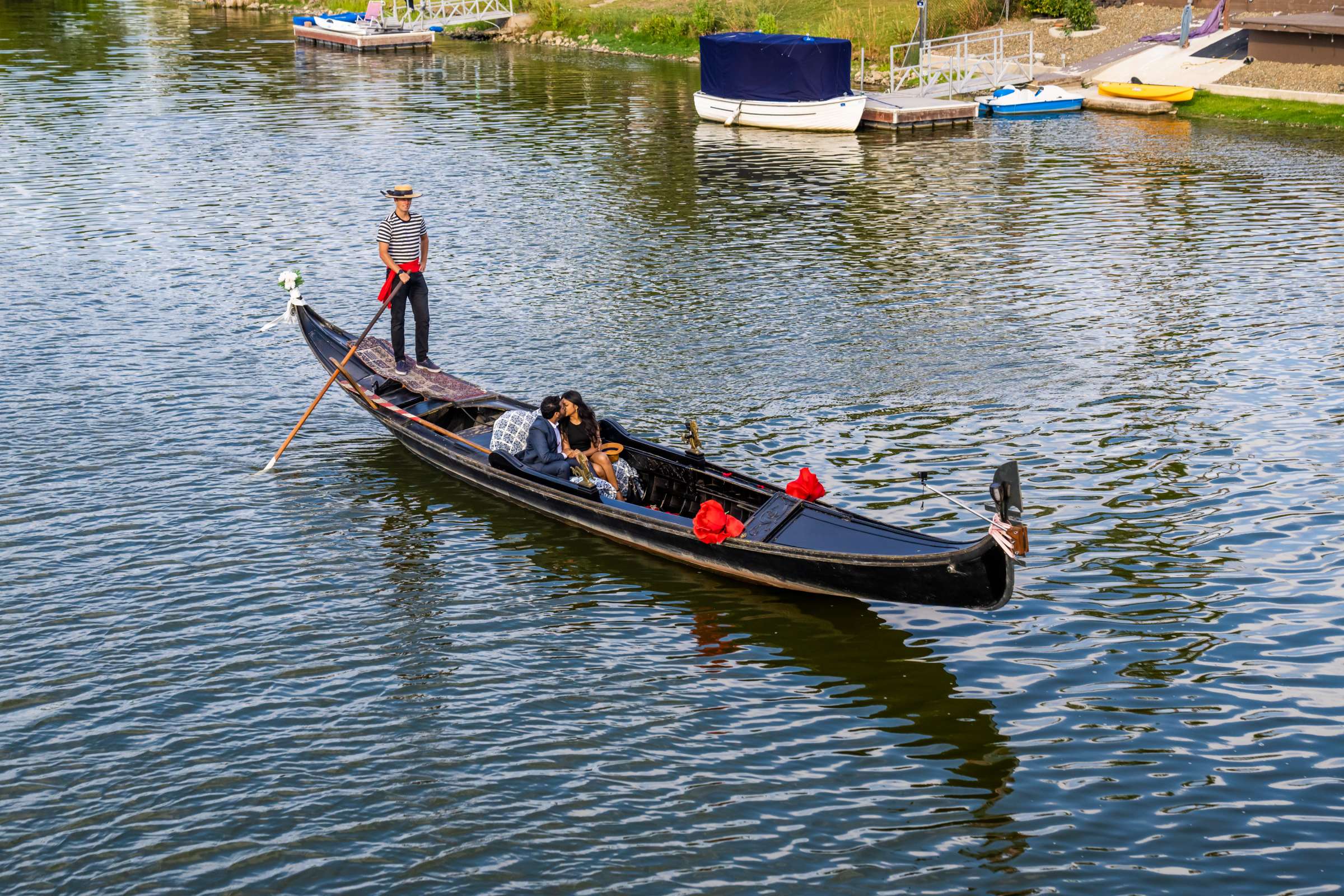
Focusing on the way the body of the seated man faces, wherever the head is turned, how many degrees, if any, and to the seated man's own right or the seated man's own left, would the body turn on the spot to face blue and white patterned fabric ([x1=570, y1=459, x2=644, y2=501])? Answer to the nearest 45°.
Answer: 0° — they already face it

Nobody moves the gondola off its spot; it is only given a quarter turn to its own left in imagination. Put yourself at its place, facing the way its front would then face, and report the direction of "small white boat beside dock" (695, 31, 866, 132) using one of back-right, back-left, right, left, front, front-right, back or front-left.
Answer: front-left

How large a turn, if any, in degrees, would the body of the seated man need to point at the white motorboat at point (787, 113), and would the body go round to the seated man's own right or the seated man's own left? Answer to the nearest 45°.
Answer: approximately 90° to the seated man's own left

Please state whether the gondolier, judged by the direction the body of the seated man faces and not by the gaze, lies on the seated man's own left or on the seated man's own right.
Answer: on the seated man's own left

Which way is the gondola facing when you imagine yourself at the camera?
facing the viewer and to the right of the viewer

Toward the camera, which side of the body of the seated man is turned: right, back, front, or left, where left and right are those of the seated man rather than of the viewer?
right

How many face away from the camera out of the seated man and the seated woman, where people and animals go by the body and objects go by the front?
0

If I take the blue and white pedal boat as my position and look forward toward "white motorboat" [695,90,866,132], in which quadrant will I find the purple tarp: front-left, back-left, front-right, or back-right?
back-right
